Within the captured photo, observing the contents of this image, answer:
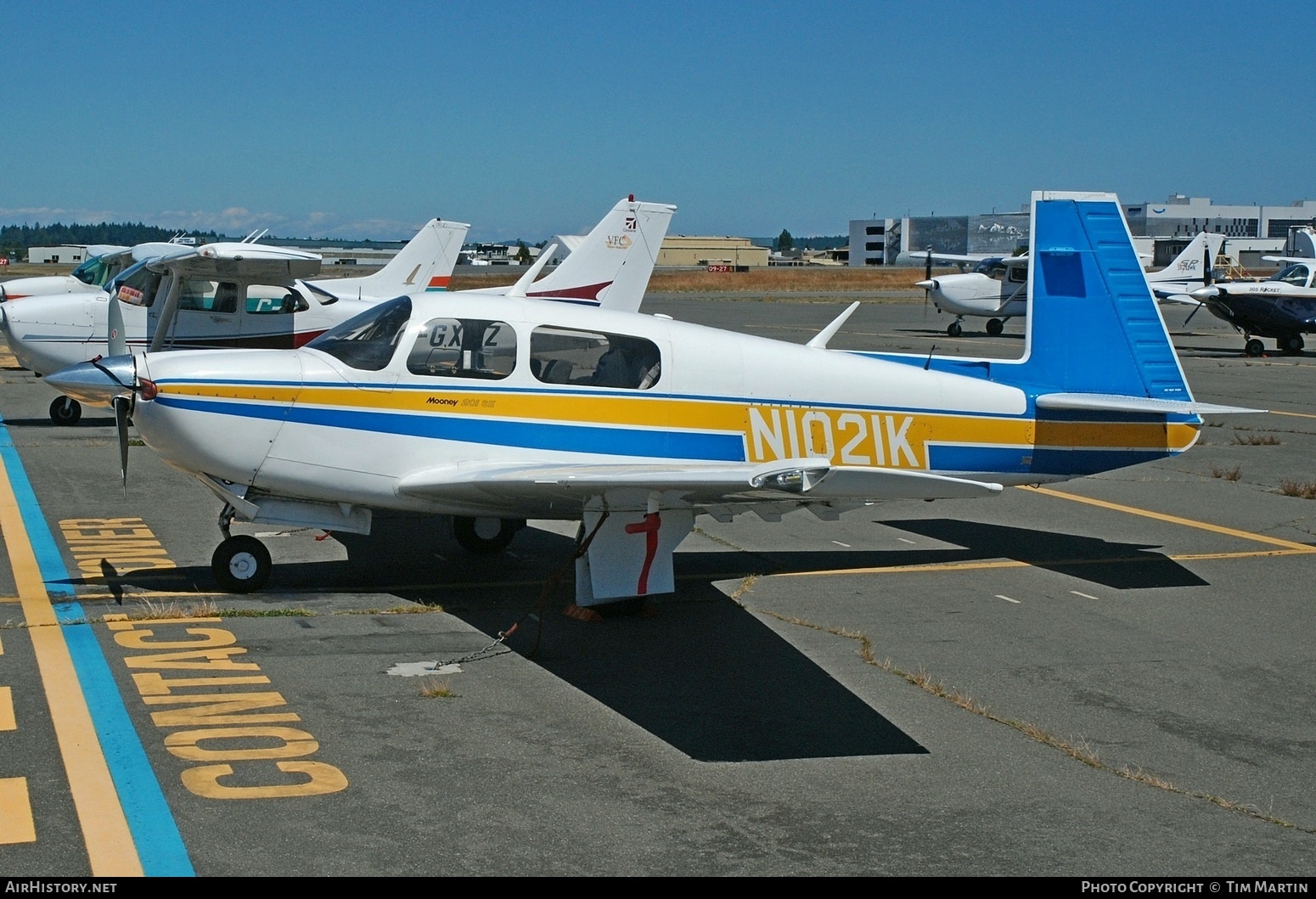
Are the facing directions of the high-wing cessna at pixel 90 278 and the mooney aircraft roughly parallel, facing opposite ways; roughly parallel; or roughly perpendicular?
roughly parallel

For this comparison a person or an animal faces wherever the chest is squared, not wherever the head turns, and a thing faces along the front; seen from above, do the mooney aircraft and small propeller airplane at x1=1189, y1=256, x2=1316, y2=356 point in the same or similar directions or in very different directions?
same or similar directions

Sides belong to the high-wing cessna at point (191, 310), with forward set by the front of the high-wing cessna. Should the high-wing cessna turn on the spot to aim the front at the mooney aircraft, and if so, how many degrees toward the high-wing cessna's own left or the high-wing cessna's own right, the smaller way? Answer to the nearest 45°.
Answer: approximately 90° to the high-wing cessna's own left

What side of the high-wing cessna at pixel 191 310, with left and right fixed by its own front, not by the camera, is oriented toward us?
left

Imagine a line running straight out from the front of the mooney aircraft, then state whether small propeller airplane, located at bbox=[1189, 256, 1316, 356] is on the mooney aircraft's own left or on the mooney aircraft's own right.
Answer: on the mooney aircraft's own right

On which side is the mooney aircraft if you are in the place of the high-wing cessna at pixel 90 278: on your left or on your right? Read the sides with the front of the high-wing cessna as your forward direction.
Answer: on your left

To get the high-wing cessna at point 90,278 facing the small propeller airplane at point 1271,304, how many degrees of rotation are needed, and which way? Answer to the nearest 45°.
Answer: approximately 180°

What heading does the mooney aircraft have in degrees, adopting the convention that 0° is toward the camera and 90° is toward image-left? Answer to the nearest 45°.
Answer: approximately 90°

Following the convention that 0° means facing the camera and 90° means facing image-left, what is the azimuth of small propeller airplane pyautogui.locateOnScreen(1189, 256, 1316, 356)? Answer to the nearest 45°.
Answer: approximately 90°

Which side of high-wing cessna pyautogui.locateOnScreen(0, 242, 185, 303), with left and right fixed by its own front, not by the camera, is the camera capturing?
left

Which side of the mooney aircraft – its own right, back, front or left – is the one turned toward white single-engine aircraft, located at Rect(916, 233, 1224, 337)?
right

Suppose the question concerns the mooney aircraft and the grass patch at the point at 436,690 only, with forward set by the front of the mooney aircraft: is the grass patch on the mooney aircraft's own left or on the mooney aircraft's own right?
on the mooney aircraft's own left
